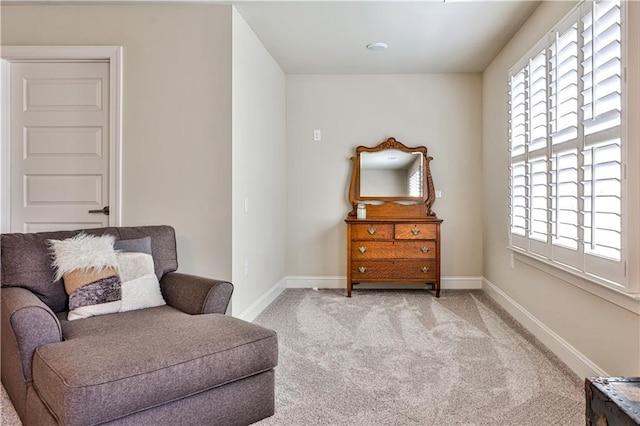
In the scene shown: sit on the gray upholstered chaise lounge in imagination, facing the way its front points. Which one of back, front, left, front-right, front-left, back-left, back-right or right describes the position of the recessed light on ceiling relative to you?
left

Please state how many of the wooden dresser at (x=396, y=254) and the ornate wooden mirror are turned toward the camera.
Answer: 2

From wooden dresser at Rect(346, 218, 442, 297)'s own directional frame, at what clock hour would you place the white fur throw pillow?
The white fur throw pillow is roughly at 1 o'clock from the wooden dresser.

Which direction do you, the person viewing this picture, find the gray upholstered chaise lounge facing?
facing the viewer and to the right of the viewer

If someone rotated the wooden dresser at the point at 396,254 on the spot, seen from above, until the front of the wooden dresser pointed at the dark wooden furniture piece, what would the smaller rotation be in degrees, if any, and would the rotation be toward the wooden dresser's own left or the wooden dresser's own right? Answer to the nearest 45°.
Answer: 0° — it already faces it
